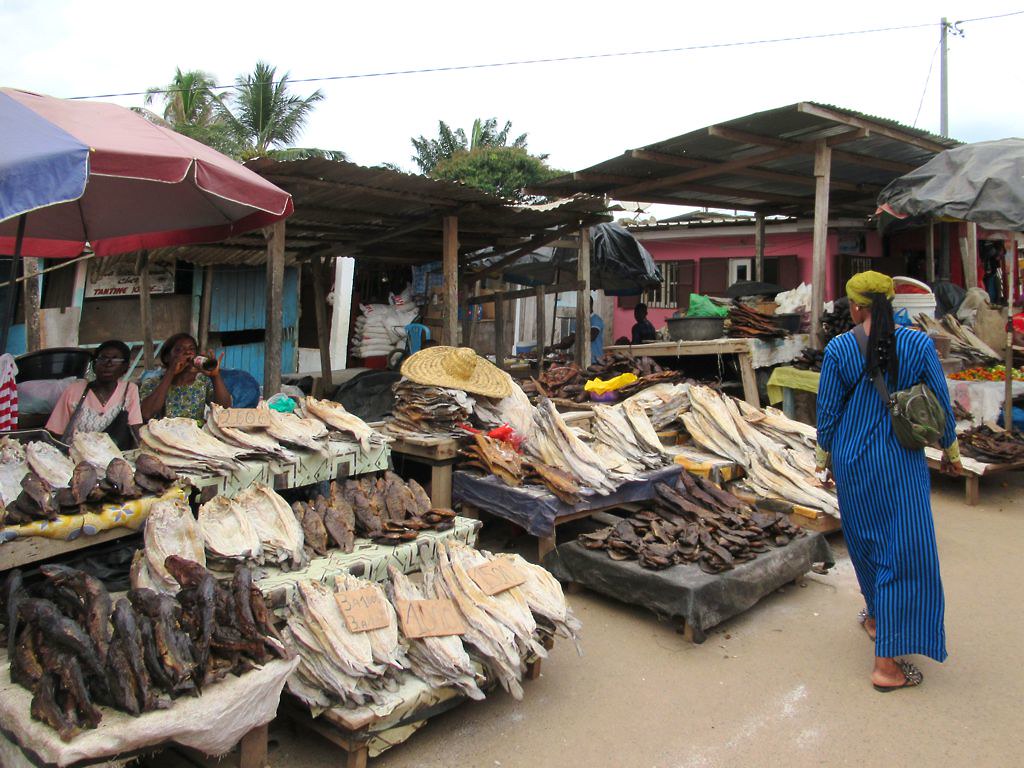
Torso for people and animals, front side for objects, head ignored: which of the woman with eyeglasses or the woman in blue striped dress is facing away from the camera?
the woman in blue striped dress

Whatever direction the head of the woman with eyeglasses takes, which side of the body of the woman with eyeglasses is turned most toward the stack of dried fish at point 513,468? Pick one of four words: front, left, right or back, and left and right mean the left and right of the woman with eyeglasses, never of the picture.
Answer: left

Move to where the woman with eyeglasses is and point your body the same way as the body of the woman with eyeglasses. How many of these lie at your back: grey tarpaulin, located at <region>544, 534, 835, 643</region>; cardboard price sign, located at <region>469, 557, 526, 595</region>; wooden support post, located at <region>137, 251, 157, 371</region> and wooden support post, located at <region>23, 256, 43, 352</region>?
2

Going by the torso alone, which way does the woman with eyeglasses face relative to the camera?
toward the camera

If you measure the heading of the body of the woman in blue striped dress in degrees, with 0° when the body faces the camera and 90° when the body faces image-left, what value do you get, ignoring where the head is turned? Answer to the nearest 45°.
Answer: approximately 180°

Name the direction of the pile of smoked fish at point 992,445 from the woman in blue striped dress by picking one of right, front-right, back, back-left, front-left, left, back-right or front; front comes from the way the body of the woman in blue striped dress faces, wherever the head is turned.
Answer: front

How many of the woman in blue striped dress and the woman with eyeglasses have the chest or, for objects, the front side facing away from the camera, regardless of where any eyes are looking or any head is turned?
1
